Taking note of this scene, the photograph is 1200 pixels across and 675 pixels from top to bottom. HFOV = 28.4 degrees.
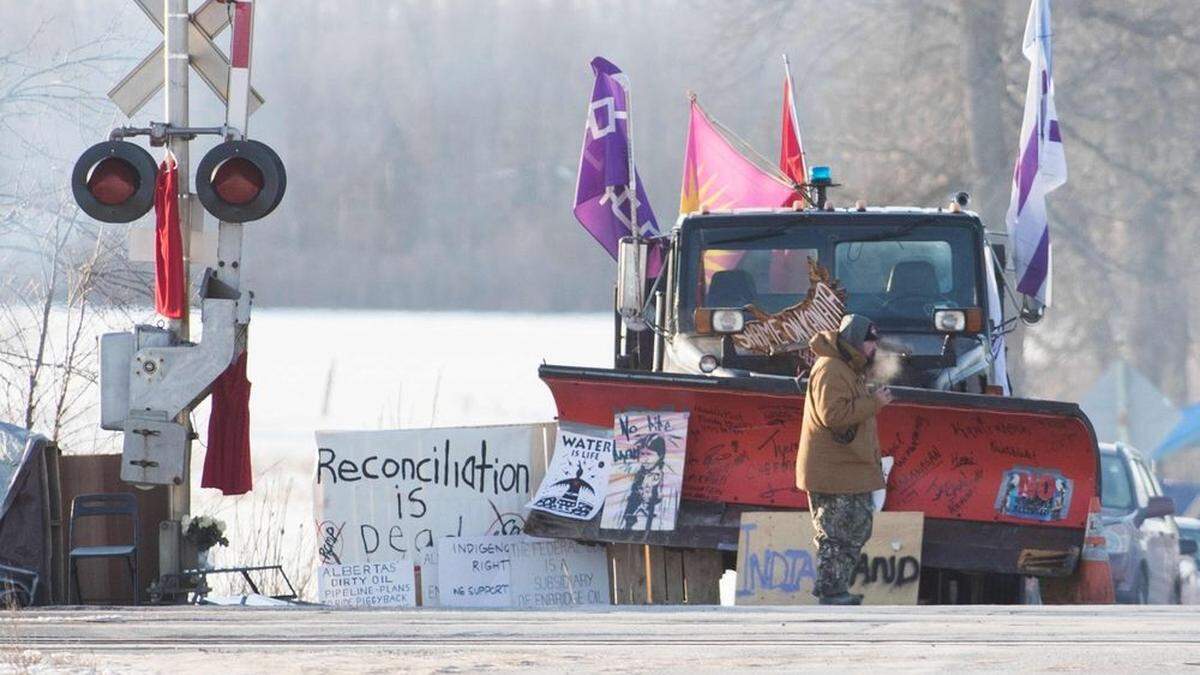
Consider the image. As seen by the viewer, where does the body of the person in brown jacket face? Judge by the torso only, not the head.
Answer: to the viewer's right

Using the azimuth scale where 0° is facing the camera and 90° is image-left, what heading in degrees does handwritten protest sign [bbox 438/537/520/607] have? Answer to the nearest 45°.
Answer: approximately 0°

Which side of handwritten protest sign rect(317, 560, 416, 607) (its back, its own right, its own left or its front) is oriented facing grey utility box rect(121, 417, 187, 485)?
right

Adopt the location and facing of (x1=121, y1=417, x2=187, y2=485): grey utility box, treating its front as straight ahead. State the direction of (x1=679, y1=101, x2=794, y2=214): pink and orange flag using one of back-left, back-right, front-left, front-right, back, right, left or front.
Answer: back-left

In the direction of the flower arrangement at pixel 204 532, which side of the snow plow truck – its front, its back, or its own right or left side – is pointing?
right

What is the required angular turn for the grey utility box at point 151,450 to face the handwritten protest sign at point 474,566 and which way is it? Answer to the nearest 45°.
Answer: approximately 90° to its left

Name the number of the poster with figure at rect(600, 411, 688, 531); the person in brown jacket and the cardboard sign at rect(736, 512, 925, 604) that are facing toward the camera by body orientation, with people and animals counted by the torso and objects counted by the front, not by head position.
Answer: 2

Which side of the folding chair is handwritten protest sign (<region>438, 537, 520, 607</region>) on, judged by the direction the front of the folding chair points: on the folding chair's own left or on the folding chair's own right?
on the folding chair's own left

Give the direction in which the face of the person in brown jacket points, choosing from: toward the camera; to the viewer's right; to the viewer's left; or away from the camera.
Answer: to the viewer's right

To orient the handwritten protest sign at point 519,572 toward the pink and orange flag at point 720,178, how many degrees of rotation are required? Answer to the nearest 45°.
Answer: approximately 180°

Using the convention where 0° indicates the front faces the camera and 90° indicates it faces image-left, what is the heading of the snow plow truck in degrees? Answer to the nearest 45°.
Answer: approximately 0°
